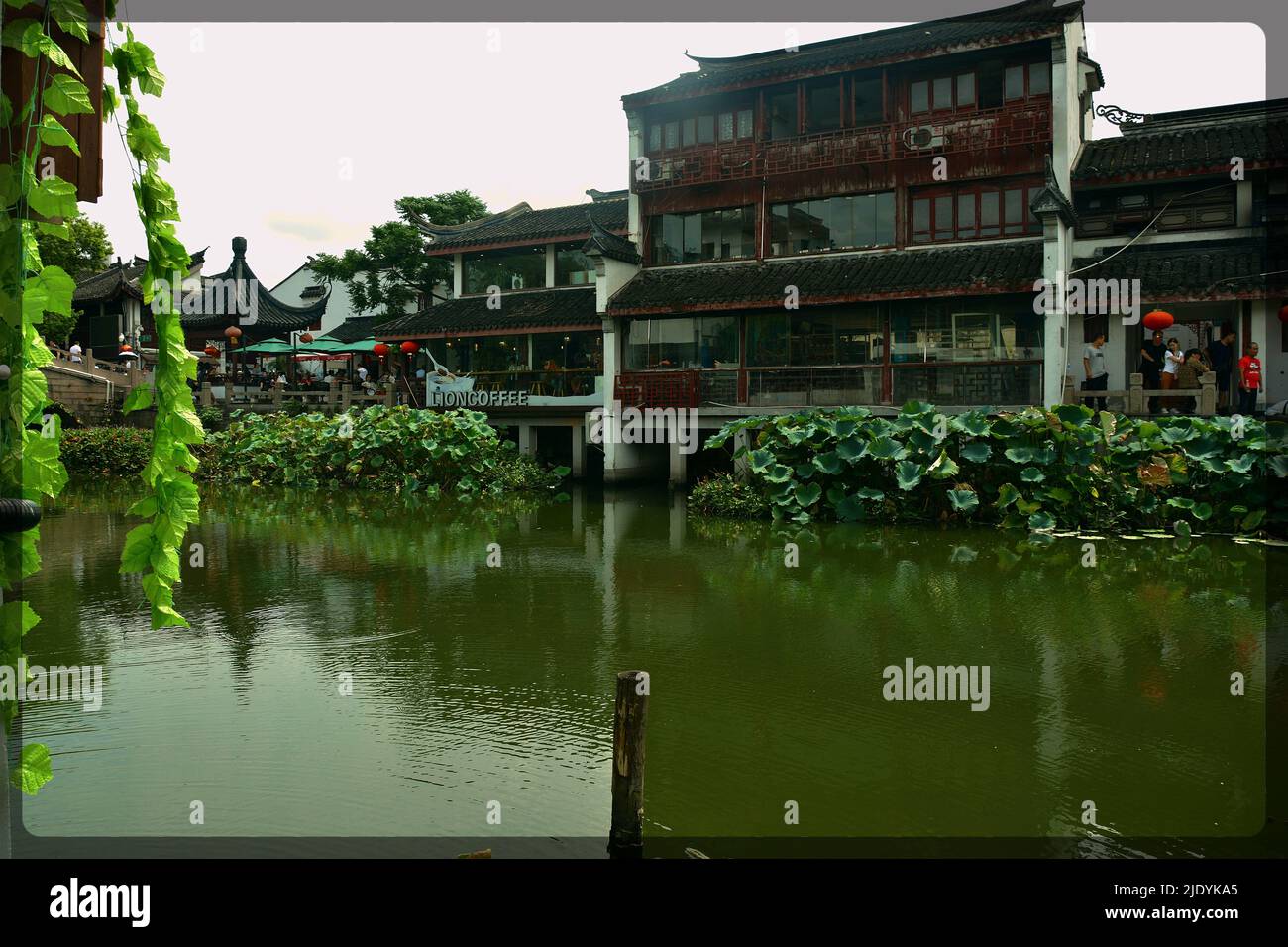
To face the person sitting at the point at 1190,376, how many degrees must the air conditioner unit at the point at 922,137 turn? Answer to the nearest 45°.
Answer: approximately 45° to its left

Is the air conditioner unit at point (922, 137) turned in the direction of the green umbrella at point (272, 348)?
no

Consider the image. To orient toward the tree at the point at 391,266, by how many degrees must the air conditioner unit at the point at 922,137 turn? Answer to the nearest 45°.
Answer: approximately 135° to its right

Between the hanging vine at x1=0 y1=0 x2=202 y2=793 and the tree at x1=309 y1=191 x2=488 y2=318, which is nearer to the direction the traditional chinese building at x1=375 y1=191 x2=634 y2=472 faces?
the hanging vine

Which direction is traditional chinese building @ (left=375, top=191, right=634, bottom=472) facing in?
toward the camera

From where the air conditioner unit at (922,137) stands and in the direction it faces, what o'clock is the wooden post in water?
The wooden post in water is roughly at 12 o'clock from the air conditioner unit.

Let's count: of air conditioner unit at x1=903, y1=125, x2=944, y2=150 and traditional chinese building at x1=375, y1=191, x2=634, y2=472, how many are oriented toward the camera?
2

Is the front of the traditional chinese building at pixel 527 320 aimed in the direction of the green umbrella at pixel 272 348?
no

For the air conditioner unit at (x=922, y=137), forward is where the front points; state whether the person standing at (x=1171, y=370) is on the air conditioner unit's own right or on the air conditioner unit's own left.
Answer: on the air conditioner unit's own left

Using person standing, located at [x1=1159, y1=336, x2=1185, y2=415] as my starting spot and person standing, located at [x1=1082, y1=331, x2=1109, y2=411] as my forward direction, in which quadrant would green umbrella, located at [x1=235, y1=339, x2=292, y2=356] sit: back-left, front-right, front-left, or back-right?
front-right

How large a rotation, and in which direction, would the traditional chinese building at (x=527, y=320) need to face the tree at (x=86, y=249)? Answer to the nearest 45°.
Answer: approximately 135° to its right

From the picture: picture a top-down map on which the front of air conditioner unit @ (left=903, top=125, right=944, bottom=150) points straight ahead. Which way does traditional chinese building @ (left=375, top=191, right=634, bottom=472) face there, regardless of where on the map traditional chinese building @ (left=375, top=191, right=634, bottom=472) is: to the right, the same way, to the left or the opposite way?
the same way

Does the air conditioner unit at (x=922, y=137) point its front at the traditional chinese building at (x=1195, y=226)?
no

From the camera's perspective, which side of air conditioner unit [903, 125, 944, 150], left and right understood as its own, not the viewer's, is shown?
front

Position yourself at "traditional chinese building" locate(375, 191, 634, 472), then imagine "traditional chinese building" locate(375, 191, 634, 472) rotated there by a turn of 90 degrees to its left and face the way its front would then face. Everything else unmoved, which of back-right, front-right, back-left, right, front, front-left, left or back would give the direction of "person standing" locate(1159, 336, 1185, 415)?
front-right
